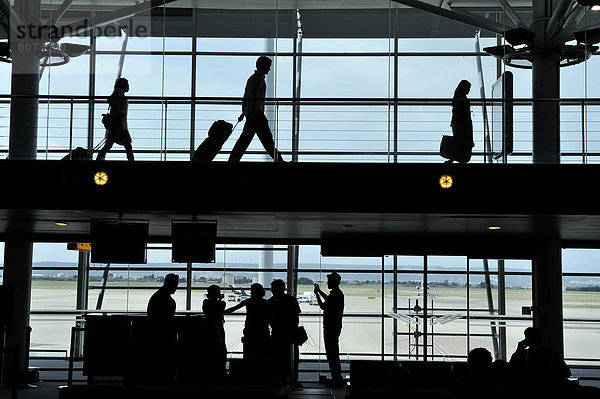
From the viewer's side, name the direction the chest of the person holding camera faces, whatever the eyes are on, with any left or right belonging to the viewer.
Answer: facing to the left of the viewer

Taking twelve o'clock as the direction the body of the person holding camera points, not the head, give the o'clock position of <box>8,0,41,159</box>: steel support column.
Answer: The steel support column is roughly at 12 o'clock from the person holding camera.

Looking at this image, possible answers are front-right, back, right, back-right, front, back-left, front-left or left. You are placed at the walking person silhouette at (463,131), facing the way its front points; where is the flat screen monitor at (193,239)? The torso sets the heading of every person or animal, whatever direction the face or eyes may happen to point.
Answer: back

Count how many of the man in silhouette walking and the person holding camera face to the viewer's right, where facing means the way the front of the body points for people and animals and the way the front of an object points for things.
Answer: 1

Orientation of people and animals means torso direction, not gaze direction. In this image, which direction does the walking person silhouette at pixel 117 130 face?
to the viewer's right

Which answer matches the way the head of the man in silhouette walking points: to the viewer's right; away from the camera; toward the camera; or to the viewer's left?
to the viewer's right

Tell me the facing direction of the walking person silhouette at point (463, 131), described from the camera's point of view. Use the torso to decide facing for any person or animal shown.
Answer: facing to the right of the viewer

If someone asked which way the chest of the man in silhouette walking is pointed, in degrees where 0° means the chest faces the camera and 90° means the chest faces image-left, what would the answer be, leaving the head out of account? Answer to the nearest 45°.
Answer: approximately 270°

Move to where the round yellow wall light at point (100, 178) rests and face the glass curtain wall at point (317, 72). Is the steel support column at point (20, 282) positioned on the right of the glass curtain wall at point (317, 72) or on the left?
left

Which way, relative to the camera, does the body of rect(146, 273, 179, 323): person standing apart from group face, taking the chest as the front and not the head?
to the viewer's right
